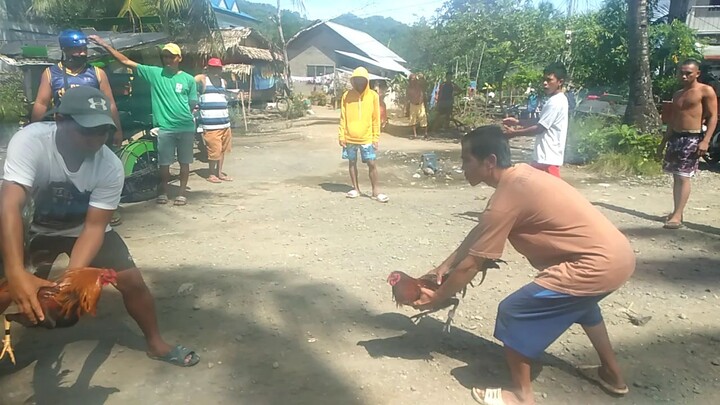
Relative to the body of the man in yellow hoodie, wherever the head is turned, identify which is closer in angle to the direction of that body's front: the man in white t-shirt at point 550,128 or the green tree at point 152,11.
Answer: the man in white t-shirt

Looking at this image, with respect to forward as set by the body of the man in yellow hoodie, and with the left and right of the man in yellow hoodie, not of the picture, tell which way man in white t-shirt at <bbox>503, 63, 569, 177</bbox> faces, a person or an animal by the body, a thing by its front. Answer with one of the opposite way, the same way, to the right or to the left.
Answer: to the right

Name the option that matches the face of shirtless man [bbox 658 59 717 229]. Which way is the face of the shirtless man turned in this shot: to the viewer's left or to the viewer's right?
to the viewer's left

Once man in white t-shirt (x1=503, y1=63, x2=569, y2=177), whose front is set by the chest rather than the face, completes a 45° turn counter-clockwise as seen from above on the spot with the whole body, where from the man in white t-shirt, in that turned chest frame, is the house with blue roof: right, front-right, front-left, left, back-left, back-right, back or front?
right

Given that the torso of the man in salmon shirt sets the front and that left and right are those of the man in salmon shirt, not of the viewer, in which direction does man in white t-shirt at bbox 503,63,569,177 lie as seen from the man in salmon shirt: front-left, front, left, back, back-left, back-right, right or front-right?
right

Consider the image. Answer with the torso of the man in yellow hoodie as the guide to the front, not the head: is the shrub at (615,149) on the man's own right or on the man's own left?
on the man's own left

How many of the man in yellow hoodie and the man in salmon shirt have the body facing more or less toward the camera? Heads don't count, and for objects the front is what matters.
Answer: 1

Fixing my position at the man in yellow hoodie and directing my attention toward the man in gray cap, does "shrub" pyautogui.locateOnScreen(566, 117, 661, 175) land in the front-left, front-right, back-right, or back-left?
back-left

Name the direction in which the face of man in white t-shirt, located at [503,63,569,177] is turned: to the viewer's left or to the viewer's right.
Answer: to the viewer's left

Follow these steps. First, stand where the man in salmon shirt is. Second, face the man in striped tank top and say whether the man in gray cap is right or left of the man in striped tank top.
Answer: left

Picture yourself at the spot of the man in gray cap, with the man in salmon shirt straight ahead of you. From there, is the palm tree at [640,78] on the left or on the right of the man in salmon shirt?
left

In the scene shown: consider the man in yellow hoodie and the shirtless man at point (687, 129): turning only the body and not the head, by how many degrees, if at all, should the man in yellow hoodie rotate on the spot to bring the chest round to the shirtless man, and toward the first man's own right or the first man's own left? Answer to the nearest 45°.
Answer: approximately 90° to the first man's own left

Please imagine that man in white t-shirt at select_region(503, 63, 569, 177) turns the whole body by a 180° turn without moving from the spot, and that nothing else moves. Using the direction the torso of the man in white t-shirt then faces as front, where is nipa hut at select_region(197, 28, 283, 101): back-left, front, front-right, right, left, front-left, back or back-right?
back-left

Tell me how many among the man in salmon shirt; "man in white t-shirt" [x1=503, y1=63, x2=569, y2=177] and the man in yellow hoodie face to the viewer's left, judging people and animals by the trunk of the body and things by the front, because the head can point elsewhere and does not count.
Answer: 2

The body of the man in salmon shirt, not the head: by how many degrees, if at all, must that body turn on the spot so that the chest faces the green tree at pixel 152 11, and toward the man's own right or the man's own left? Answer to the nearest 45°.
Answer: approximately 45° to the man's own right

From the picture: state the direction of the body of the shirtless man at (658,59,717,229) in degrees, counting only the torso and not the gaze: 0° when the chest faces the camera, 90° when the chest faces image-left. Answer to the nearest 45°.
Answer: approximately 45°

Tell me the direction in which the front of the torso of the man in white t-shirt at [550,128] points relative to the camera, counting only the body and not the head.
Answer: to the viewer's left

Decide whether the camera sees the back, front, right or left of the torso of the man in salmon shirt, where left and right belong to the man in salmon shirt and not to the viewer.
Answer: left

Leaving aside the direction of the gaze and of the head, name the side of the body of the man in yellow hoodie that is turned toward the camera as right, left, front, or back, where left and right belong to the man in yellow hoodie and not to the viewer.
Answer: front
